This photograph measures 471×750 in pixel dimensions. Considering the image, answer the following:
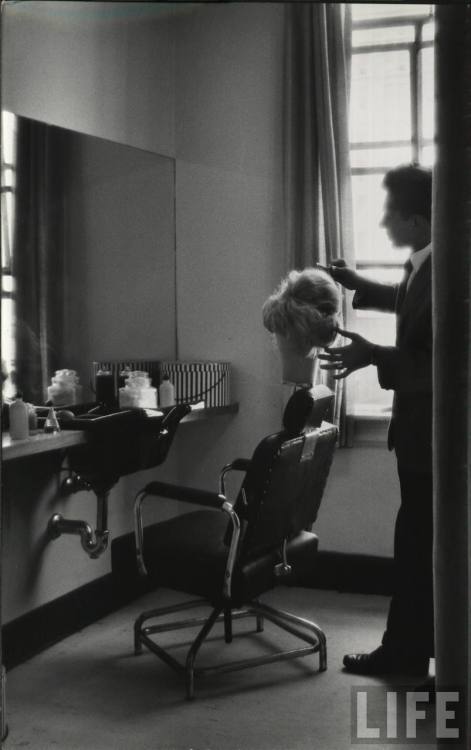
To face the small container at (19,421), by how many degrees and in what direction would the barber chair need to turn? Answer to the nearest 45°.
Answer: approximately 45° to its left

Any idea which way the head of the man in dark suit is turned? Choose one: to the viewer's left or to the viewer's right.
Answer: to the viewer's left

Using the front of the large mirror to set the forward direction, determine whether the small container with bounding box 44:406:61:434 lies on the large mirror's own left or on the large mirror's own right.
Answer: on the large mirror's own right

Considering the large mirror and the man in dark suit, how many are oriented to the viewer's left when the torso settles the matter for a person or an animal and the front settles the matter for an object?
1

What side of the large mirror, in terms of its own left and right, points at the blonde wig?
front

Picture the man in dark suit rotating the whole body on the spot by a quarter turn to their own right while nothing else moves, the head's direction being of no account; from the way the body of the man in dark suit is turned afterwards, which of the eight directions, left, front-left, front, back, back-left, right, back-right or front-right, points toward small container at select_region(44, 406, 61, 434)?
left

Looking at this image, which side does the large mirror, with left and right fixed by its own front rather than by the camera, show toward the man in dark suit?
front

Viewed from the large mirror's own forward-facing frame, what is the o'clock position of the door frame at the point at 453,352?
The door frame is roughly at 1 o'clock from the large mirror.

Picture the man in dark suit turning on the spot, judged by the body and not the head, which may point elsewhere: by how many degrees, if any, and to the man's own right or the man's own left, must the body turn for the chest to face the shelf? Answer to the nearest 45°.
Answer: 0° — they already face it

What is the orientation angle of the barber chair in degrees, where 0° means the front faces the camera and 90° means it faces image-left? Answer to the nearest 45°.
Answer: approximately 135°

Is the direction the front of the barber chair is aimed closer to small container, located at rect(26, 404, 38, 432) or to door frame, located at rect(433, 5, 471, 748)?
the small container

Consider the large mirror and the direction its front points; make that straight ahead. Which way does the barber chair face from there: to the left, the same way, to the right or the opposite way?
the opposite way

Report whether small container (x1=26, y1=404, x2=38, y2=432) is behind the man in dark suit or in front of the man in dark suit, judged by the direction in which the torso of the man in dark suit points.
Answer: in front

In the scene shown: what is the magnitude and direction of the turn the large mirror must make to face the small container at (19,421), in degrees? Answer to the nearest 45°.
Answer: approximately 45° to its right

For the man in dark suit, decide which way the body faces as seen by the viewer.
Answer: to the viewer's left

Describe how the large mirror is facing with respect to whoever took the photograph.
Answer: facing the viewer and to the right of the viewer
